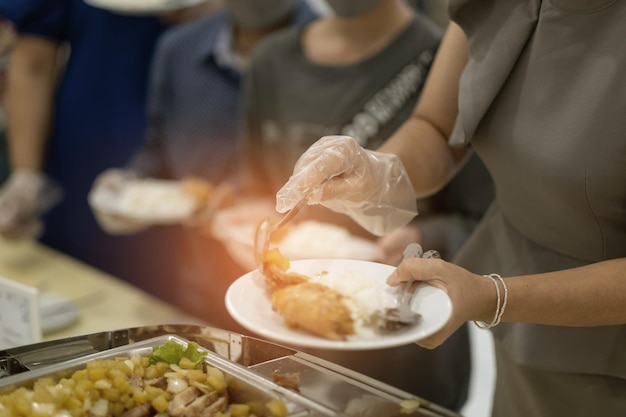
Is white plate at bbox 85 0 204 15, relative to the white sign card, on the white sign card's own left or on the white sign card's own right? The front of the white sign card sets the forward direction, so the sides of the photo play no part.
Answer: on the white sign card's own left

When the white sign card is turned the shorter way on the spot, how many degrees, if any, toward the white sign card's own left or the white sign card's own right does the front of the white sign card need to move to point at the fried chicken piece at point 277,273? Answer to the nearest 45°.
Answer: approximately 90° to the white sign card's own left

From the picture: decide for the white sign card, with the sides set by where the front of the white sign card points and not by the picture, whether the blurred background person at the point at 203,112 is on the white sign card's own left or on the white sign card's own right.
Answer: on the white sign card's own left

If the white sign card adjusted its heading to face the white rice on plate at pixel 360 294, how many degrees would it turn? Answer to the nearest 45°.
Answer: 0° — it already faces it

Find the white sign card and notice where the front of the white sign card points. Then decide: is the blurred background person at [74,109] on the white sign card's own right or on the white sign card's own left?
on the white sign card's own left
